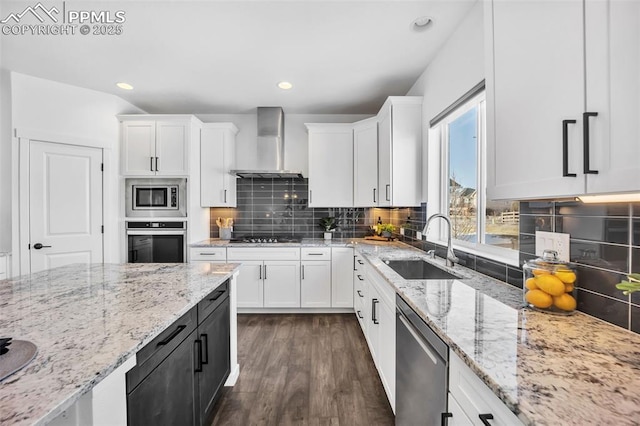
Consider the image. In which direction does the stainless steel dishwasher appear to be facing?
to the viewer's left

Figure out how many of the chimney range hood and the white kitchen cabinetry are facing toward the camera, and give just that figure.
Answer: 2

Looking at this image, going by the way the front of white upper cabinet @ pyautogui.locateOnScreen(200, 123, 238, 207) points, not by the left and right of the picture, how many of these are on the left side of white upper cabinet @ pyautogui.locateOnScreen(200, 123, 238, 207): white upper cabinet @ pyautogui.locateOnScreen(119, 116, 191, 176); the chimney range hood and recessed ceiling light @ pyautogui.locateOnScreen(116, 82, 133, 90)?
1

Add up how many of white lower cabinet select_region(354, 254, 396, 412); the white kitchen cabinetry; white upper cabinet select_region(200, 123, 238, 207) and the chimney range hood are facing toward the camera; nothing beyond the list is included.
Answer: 3

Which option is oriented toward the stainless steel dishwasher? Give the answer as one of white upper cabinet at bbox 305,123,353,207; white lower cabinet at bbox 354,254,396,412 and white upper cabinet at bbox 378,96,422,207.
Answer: white upper cabinet at bbox 305,123,353,207

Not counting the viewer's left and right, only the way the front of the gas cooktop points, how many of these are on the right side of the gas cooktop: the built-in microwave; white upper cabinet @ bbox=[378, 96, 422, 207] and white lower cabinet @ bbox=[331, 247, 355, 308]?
1

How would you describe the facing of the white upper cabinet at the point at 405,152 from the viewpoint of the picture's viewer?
facing to the left of the viewer

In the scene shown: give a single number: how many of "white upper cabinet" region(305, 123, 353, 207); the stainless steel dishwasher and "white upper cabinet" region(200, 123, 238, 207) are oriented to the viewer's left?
1

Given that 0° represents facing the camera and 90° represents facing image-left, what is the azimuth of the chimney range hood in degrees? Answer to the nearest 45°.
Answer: approximately 0°

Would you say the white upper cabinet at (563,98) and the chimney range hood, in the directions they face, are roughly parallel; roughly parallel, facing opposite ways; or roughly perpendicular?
roughly perpendicular
